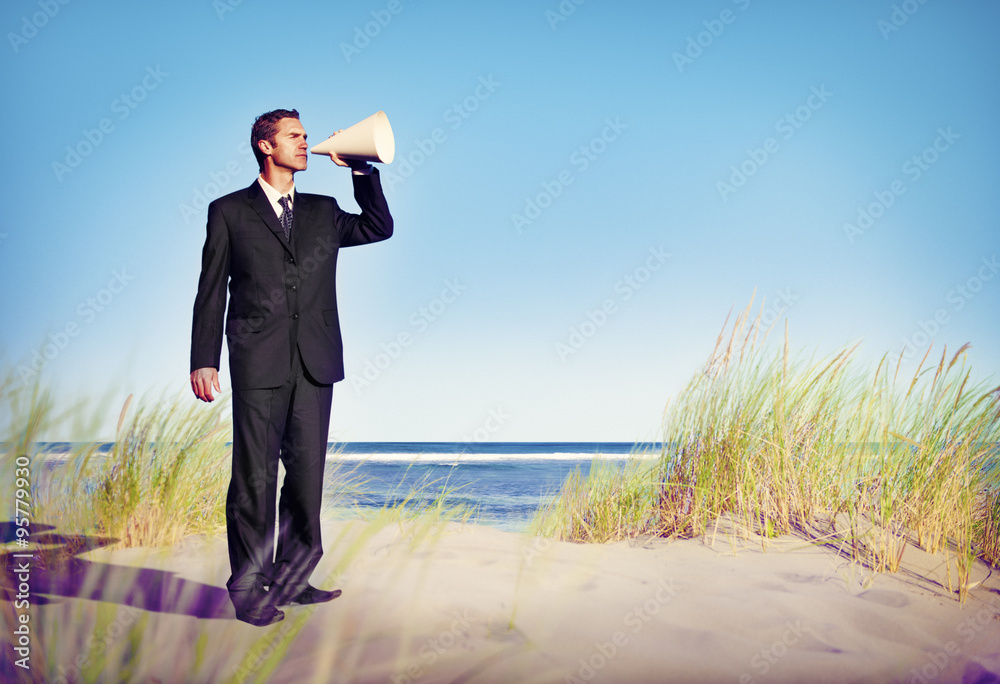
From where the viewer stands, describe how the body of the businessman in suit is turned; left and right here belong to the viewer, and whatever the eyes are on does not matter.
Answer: facing the viewer and to the right of the viewer

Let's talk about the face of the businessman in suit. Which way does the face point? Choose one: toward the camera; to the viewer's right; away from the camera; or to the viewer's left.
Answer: to the viewer's right
